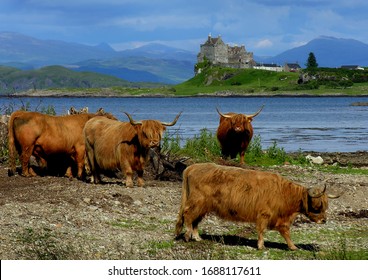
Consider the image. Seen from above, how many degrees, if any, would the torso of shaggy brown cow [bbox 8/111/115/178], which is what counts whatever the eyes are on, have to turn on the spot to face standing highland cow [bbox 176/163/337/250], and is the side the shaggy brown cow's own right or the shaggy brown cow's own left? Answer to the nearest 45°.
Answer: approximately 45° to the shaggy brown cow's own right

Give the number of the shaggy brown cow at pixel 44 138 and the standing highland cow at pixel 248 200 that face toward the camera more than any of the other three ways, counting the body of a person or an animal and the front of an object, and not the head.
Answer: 0

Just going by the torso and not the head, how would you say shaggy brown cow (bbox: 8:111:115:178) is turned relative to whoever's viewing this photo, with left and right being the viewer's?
facing to the right of the viewer

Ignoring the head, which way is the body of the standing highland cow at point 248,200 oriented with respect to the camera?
to the viewer's right

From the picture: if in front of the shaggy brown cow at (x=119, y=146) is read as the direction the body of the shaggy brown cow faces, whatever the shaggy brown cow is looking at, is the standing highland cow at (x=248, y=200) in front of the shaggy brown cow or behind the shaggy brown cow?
in front

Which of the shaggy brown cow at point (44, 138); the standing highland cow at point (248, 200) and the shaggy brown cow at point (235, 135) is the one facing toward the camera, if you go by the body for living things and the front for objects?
the shaggy brown cow at point (235, 135)

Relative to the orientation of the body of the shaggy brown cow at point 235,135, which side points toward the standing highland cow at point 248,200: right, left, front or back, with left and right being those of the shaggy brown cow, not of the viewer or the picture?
front

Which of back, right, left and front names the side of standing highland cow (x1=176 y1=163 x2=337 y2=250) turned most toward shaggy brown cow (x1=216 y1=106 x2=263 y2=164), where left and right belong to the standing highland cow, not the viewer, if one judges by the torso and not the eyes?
left

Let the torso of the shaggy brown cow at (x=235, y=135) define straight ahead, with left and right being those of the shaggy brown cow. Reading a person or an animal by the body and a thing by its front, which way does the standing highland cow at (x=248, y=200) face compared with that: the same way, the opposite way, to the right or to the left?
to the left

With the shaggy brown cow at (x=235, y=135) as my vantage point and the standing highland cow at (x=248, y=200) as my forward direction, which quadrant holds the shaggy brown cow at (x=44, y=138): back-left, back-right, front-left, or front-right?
front-right

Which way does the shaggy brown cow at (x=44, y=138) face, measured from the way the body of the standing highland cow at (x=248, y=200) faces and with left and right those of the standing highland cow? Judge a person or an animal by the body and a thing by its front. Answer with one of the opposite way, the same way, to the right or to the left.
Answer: the same way

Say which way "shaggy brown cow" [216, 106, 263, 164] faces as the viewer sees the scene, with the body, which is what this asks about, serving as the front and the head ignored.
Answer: toward the camera

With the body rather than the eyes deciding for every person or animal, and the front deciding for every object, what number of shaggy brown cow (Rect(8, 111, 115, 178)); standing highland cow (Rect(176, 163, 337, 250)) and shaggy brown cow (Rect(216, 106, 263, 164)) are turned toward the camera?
1

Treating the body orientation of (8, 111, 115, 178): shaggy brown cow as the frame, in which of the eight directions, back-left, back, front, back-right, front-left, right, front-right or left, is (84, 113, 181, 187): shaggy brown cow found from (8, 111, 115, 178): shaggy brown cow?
front-right
